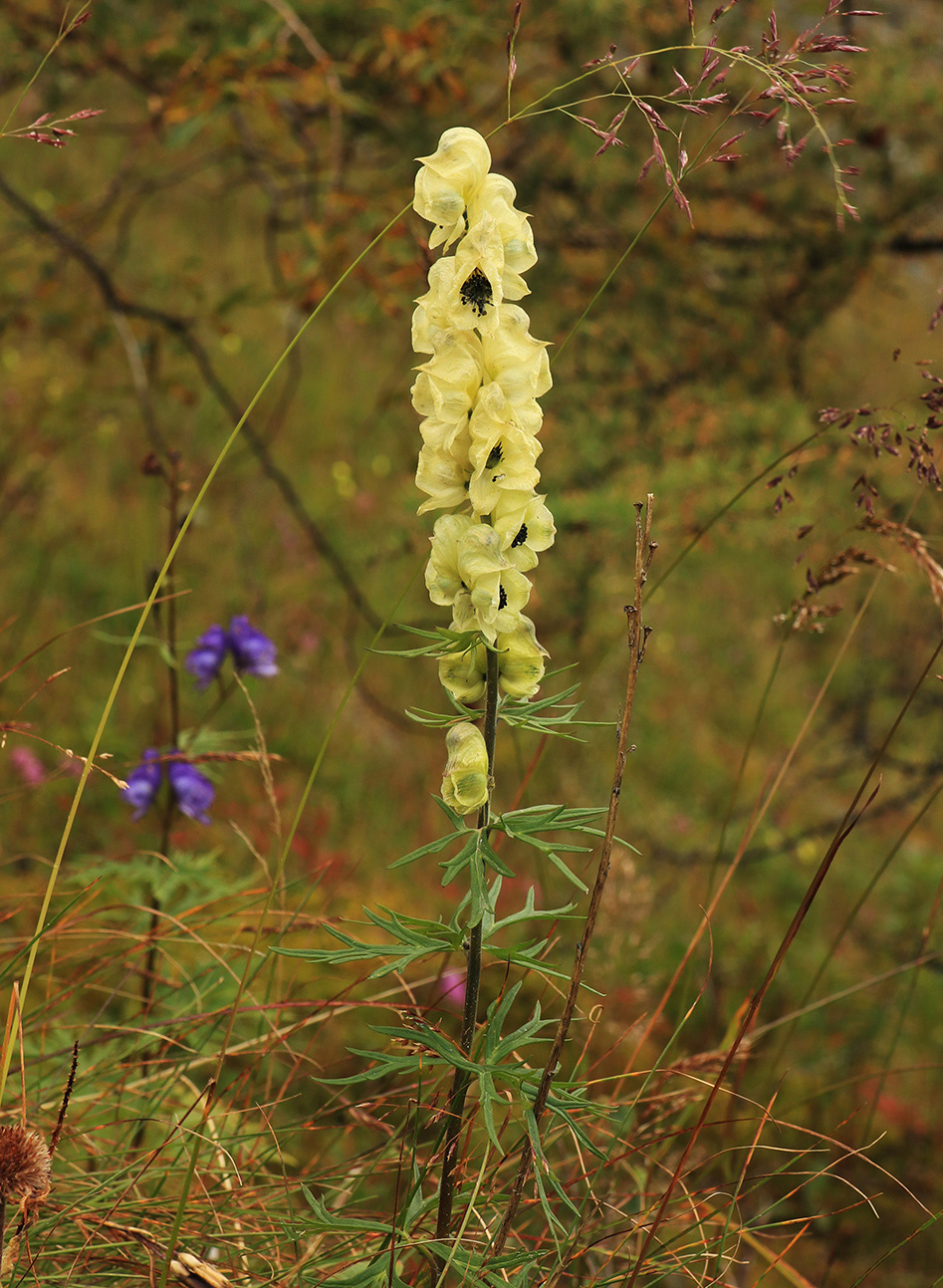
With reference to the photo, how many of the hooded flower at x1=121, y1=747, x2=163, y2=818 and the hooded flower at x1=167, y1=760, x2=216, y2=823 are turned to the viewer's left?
1

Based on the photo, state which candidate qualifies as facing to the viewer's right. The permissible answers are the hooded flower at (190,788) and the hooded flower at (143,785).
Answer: the hooded flower at (190,788)

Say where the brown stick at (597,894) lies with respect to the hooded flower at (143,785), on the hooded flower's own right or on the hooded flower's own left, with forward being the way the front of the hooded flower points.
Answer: on the hooded flower's own left

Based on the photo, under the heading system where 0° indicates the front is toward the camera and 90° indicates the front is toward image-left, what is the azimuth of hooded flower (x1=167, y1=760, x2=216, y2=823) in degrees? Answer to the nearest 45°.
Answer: approximately 270°

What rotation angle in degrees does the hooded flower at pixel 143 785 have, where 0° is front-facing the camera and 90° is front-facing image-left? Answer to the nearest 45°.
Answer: approximately 90°
